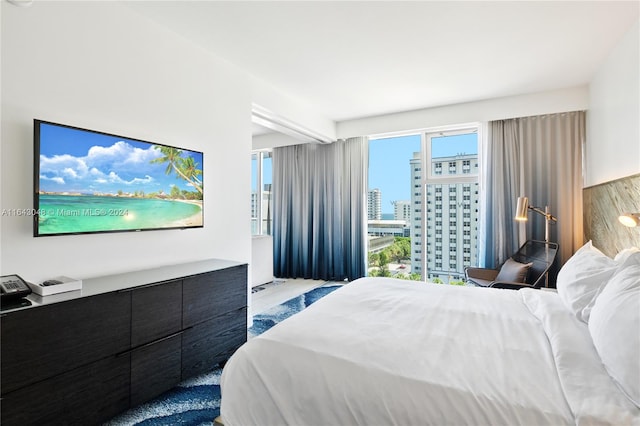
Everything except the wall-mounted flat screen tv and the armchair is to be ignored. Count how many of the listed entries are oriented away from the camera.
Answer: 0

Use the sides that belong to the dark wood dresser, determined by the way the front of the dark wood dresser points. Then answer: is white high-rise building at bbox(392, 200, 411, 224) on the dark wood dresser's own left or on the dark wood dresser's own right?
on the dark wood dresser's own left

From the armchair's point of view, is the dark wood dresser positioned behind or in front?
in front

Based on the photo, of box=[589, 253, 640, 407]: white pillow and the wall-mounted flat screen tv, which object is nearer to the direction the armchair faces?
the wall-mounted flat screen tv

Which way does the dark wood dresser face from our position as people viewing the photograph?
facing the viewer and to the right of the viewer

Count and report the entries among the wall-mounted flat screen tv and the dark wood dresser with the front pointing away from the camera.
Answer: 0

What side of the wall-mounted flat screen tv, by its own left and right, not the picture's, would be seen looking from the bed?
front

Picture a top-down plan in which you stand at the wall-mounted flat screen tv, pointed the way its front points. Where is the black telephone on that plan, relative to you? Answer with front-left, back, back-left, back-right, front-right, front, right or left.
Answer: right

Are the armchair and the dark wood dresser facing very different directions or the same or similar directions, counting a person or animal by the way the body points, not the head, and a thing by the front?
very different directions

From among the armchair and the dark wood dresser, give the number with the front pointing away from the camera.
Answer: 0

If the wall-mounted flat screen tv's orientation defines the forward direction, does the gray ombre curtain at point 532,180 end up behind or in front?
in front

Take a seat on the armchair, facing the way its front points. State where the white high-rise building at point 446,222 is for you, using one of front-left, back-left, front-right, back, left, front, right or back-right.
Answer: right
